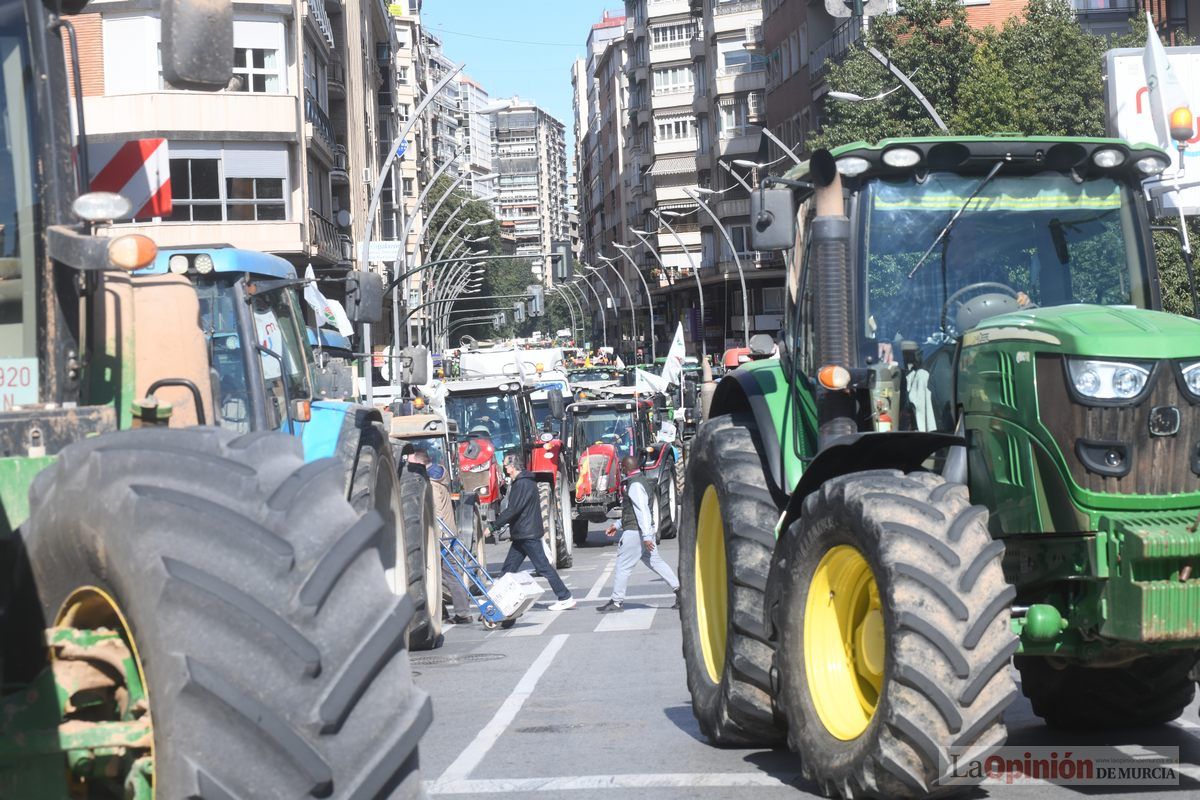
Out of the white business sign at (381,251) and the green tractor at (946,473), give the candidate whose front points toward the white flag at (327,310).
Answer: the white business sign

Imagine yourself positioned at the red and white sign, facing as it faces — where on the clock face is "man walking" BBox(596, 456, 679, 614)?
The man walking is roughly at 7 o'clock from the red and white sign.

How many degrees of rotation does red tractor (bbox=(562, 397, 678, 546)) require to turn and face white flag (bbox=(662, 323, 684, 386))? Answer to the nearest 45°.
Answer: approximately 180°

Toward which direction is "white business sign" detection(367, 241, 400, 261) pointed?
toward the camera

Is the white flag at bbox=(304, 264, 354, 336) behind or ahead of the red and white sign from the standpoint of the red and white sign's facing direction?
behind

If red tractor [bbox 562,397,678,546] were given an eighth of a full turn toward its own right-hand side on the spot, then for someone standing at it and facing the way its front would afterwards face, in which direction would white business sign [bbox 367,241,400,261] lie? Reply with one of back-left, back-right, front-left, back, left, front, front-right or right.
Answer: right

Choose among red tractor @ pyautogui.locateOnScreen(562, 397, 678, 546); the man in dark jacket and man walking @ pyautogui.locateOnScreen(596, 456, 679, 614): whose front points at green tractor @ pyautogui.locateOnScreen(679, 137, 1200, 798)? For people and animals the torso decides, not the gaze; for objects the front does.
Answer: the red tractor

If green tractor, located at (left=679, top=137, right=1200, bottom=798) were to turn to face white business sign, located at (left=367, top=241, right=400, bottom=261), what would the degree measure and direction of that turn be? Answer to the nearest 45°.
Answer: approximately 180°

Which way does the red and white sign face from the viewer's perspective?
toward the camera

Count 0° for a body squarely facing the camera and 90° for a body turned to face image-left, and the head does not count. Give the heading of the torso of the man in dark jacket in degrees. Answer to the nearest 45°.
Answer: approximately 90°

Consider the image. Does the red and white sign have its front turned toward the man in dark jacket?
no

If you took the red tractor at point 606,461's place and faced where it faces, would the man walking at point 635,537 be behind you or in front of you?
in front

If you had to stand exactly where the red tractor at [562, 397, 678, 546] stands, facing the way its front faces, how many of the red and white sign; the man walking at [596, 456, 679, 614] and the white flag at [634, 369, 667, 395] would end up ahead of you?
2

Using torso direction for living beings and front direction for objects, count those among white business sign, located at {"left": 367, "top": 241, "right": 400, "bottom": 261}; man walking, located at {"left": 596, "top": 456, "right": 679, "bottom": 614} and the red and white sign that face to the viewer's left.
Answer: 1

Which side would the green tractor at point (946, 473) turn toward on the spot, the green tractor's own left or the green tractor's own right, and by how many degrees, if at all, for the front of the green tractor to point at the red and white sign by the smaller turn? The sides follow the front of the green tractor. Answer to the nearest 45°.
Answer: approximately 90° to the green tractor's own right

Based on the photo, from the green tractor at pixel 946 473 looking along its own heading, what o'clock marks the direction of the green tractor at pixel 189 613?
the green tractor at pixel 189 613 is roughly at 2 o'clock from the green tractor at pixel 946 473.

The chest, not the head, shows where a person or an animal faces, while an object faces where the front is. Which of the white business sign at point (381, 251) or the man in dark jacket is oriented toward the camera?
the white business sign

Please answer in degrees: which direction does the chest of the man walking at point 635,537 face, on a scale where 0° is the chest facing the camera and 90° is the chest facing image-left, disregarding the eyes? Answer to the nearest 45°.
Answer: approximately 90°
